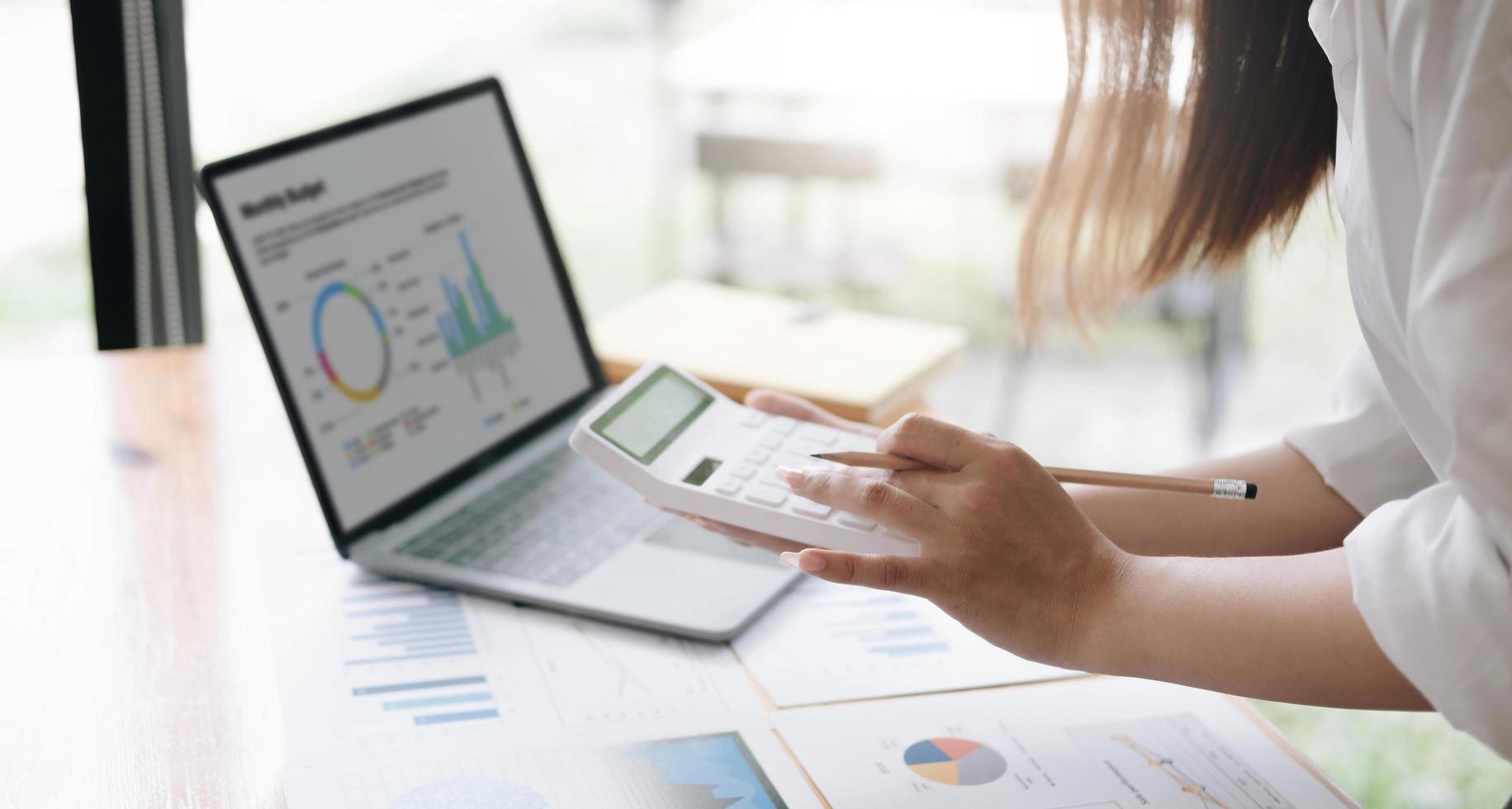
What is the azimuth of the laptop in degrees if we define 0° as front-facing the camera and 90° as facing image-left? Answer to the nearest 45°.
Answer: approximately 315°
